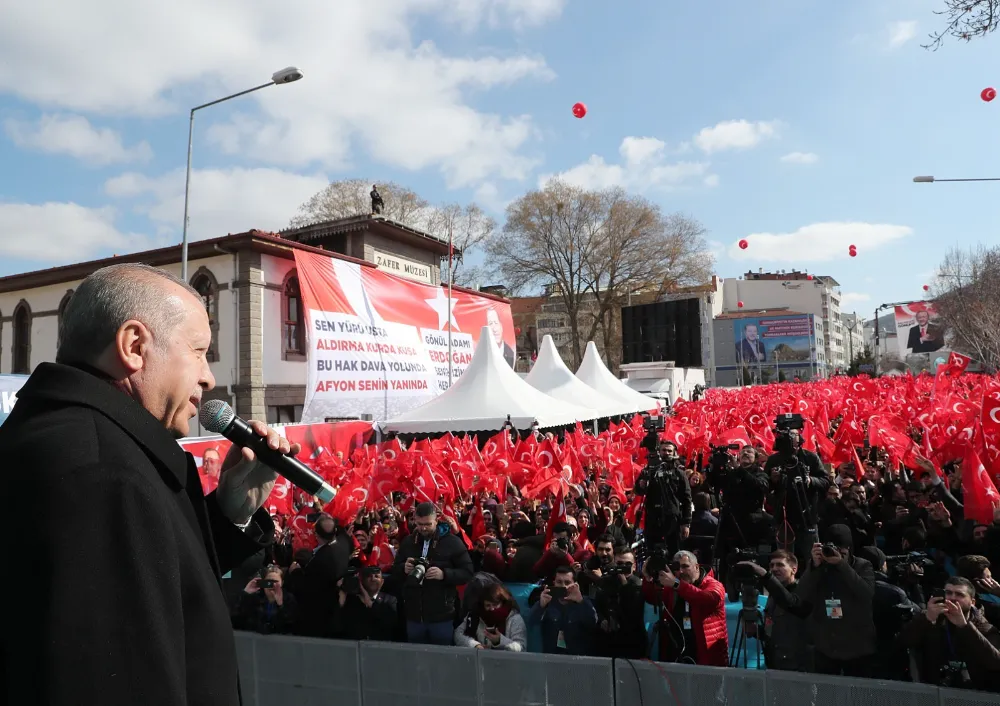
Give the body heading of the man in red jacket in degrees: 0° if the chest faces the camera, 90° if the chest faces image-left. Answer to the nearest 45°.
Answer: approximately 45°

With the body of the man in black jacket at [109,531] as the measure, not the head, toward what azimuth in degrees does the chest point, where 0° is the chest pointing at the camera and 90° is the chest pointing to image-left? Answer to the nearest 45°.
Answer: approximately 270°

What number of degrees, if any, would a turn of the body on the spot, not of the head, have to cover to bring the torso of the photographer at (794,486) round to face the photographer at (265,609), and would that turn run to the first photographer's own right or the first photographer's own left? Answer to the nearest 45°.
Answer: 0° — they already face them

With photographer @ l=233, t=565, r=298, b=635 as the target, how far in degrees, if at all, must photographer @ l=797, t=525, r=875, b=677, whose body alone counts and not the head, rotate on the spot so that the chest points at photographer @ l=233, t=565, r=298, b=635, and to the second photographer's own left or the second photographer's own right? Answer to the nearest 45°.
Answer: approximately 45° to the second photographer's own right

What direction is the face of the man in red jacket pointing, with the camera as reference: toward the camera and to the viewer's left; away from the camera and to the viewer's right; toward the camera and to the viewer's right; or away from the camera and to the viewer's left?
toward the camera and to the viewer's left

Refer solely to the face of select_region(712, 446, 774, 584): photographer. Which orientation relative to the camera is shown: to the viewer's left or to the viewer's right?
to the viewer's left

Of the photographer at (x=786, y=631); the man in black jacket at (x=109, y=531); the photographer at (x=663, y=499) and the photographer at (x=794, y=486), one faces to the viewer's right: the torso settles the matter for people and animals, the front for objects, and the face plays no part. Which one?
the man in black jacket

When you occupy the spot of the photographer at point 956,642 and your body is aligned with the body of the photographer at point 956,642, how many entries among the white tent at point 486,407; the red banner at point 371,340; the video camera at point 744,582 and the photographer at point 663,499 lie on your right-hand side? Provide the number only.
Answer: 4

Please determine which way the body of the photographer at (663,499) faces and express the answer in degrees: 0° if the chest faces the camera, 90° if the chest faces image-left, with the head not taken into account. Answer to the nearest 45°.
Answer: approximately 0°
